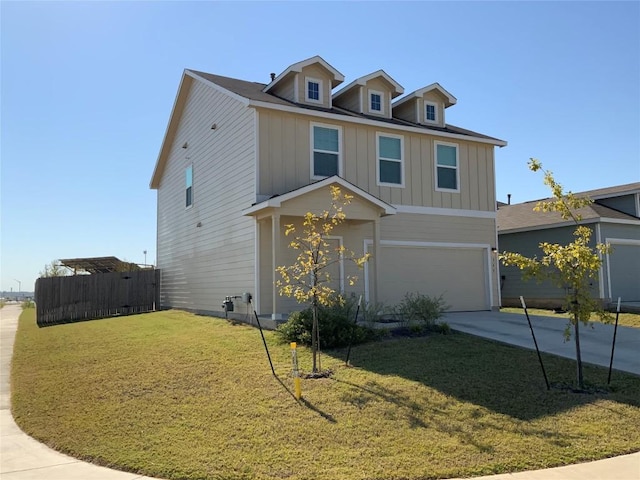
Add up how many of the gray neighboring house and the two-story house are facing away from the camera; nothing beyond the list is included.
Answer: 0

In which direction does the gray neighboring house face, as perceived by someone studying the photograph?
facing the viewer and to the right of the viewer

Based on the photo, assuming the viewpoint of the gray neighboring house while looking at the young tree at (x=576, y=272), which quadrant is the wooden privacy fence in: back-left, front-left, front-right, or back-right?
front-right

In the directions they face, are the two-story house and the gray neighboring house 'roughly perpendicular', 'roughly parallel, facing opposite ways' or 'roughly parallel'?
roughly parallel

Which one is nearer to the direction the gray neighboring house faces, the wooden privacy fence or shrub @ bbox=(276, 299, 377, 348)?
the shrub

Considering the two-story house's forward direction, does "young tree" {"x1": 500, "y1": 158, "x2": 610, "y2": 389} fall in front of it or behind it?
in front

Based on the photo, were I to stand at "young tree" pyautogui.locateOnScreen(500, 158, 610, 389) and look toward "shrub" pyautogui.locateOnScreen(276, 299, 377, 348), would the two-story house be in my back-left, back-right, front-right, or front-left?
front-right

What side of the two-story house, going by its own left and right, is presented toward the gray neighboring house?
left

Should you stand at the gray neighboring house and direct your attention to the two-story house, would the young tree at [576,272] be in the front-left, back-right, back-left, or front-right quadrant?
front-left

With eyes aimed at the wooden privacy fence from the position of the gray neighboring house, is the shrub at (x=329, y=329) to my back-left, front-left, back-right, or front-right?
front-left

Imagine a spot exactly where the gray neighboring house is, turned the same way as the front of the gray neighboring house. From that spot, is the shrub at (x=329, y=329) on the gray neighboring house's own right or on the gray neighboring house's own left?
on the gray neighboring house's own right

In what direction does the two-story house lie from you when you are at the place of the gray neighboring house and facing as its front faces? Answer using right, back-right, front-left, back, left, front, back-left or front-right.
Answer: right

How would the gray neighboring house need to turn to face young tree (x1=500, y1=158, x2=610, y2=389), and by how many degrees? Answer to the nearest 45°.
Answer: approximately 45° to its right

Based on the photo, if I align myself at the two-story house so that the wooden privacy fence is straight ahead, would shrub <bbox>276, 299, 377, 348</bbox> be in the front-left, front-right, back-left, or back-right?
back-left

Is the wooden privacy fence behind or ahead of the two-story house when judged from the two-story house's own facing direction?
behind

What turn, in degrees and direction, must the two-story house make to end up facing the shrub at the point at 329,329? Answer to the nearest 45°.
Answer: approximately 45° to its right
